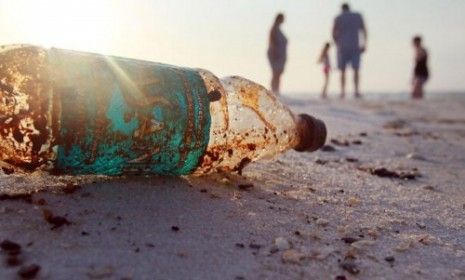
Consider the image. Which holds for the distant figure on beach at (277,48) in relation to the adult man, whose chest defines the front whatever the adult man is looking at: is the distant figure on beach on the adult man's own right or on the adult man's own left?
on the adult man's own left

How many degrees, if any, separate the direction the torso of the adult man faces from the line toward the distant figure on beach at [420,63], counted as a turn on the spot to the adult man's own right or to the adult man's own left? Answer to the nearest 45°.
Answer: approximately 45° to the adult man's own right

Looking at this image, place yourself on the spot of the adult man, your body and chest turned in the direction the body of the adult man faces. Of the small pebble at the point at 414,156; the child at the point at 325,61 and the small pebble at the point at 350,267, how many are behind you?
2

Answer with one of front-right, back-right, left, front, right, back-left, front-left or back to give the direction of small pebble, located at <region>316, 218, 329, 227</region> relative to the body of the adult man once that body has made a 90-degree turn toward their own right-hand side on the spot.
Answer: right

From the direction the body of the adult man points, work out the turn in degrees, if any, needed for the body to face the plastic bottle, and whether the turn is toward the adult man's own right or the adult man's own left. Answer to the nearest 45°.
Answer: approximately 180°

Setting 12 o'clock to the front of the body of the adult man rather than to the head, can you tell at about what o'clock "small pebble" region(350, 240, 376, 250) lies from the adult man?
The small pebble is roughly at 6 o'clock from the adult man.

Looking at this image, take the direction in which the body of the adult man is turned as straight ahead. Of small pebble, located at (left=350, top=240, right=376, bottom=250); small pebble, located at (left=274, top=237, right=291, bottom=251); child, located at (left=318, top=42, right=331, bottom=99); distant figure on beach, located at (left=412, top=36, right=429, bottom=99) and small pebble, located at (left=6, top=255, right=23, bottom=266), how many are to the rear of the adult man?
3

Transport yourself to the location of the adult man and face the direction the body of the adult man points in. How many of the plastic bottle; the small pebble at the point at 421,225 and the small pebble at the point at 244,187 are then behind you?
3

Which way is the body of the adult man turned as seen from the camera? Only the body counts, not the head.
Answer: away from the camera
